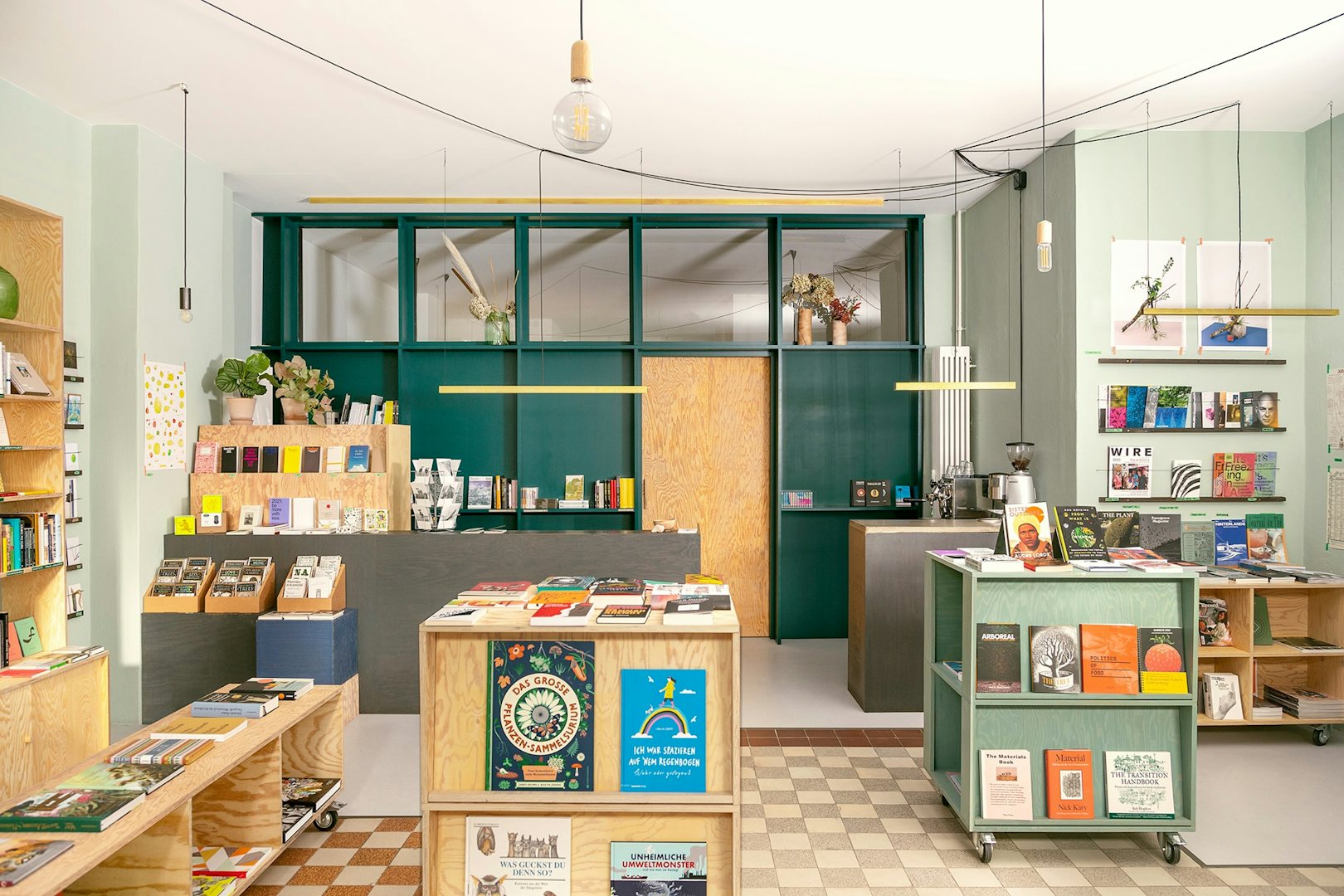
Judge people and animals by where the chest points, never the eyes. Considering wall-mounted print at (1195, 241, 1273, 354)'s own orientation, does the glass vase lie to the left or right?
on its right

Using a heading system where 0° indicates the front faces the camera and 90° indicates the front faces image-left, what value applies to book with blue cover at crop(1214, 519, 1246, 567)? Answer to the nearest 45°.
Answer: approximately 0°

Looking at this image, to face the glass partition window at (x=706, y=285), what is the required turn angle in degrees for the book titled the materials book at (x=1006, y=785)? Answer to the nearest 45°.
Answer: approximately 135° to its right

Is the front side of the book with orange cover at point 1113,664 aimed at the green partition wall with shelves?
no

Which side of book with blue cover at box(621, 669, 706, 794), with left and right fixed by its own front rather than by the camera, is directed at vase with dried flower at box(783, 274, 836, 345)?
back

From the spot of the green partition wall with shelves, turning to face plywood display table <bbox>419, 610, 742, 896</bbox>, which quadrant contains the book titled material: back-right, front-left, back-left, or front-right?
front-left

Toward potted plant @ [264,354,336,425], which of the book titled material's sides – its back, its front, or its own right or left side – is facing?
right

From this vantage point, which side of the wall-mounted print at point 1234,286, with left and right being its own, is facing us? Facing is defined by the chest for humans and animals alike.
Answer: front

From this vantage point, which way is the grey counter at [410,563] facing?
toward the camera

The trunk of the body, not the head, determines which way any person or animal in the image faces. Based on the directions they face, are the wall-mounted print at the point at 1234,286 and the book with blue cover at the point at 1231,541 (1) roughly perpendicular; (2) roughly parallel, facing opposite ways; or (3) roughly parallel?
roughly parallel

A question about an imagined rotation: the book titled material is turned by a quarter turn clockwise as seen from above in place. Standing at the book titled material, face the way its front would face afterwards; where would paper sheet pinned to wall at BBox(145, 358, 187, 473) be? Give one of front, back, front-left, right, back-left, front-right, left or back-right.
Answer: front

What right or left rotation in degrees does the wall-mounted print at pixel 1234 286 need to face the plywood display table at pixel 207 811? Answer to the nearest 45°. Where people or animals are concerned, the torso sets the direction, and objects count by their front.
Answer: approximately 45° to its right

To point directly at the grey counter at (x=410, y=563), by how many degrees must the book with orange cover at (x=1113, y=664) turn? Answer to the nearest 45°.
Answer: approximately 90° to its right

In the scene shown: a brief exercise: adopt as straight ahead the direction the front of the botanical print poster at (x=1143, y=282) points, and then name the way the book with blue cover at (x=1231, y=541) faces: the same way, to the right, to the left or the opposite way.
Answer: the same way

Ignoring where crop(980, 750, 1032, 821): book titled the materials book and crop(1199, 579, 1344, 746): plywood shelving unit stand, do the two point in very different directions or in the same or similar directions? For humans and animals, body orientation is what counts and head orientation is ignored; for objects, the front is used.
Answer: same or similar directions

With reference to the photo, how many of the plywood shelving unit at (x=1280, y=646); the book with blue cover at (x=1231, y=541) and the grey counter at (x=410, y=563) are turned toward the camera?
3

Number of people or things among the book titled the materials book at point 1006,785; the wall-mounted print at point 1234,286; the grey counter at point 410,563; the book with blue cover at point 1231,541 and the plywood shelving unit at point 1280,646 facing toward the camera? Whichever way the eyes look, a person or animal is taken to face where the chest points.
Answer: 5
